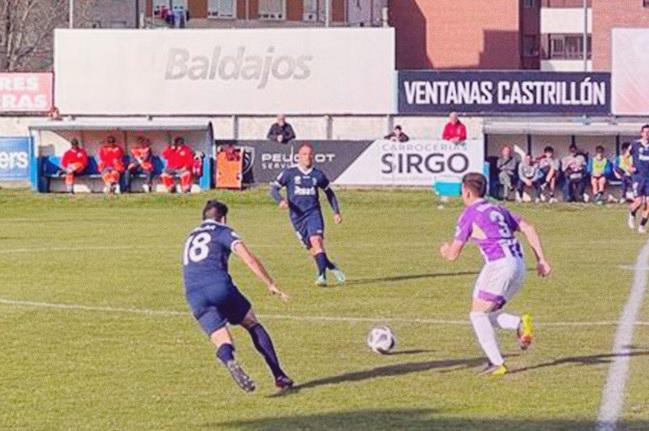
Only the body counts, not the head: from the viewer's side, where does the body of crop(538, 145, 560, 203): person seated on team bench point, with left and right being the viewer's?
facing the viewer

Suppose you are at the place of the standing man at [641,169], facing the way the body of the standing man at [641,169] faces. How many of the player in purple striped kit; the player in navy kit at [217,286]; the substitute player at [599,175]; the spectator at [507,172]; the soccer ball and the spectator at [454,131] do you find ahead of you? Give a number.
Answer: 3

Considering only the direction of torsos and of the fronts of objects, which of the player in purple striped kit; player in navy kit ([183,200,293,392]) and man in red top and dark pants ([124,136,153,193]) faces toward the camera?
the man in red top and dark pants

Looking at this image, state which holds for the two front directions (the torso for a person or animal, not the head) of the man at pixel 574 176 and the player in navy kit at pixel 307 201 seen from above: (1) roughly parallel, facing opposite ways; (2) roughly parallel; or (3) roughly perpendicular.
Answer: roughly parallel

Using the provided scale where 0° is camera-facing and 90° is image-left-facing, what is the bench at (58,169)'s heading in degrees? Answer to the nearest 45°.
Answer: approximately 0°

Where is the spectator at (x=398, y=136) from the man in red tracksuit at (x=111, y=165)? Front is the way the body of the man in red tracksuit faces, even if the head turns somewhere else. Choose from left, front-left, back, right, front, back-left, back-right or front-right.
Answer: left

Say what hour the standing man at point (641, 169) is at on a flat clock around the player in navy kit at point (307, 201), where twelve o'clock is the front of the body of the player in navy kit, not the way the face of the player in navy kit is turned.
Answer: The standing man is roughly at 7 o'clock from the player in navy kit.

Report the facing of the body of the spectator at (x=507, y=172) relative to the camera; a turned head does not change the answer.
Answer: toward the camera

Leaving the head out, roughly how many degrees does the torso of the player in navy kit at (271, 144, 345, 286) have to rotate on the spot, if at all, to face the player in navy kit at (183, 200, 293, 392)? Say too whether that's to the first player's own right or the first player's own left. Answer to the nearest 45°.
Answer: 0° — they already face them

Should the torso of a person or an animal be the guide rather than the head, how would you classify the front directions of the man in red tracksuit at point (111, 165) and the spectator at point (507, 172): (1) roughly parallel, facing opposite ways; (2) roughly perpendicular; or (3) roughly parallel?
roughly parallel

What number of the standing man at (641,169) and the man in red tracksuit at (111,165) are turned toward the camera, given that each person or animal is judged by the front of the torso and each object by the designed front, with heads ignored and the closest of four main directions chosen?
2

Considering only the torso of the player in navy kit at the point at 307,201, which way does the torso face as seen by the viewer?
toward the camera

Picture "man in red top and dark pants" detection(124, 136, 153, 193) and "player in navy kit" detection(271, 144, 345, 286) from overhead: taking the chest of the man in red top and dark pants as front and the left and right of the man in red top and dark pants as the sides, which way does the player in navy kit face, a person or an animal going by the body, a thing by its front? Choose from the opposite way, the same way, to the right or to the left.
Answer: the same way

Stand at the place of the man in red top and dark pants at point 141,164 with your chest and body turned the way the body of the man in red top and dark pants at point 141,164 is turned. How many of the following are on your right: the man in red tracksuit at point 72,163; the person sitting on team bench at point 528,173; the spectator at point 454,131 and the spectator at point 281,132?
1

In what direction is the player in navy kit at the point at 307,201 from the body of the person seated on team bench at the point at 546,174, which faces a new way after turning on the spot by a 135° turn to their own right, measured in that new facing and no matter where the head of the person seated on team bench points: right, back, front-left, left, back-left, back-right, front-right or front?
back-left

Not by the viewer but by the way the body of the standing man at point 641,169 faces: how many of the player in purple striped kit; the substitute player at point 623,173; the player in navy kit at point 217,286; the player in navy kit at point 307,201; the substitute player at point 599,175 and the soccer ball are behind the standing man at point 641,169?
2

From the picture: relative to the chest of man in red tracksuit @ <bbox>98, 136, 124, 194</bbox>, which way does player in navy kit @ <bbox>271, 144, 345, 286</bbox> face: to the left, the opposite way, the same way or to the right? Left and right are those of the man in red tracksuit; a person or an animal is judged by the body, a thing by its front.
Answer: the same way
